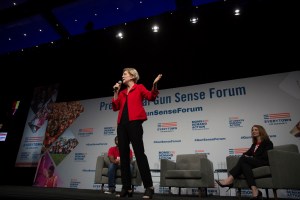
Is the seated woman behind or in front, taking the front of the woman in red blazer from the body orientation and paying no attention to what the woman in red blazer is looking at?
behind

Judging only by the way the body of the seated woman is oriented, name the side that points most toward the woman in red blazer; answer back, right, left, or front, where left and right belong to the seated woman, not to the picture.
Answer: front

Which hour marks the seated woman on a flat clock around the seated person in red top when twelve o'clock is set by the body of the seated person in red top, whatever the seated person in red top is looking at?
The seated woman is roughly at 10 o'clock from the seated person in red top.

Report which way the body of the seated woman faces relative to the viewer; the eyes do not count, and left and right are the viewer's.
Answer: facing the viewer and to the left of the viewer

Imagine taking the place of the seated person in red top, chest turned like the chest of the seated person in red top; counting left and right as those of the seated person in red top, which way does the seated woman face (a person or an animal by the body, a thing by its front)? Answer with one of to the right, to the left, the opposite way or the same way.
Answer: to the right

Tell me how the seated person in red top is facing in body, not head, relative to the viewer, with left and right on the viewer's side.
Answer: facing the viewer

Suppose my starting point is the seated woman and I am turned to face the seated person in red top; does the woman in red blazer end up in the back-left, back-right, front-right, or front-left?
front-left

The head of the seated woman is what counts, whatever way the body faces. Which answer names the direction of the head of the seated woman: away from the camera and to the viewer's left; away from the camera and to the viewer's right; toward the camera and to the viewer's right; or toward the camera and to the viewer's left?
toward the camera and to the viewer's left

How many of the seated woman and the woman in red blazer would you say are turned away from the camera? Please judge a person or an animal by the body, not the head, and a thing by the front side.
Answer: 0

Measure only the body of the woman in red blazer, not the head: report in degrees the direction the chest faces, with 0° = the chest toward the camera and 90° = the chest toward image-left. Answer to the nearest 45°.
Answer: approximately 45°

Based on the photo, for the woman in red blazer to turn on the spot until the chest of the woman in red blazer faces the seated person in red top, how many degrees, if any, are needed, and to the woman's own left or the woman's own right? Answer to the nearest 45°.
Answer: approximately 135° to the woman's own right

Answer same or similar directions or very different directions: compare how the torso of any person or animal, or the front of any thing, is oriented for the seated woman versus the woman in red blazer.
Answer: same or similar directions

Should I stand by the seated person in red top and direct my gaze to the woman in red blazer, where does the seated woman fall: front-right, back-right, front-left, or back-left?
front-left

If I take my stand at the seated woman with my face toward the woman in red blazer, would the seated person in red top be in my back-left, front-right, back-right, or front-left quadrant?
front-right

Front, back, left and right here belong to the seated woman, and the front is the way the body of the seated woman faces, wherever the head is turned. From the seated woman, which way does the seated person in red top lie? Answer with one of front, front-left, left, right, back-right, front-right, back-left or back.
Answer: front-right

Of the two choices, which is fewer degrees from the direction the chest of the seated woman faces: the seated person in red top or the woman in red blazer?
the woman in red blazer
